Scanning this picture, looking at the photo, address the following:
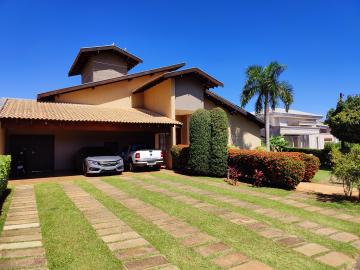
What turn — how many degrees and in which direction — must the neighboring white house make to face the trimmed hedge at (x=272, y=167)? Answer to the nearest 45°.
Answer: approximately 45° to its right

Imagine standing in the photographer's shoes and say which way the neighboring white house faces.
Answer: facing the viewer and to the right of the viewer

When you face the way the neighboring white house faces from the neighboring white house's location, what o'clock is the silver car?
The silver car is roughly at 2 o'clock from the neighboring white house.

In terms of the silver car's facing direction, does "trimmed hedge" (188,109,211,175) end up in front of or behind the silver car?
in front

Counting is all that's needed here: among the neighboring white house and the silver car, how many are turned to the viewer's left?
0

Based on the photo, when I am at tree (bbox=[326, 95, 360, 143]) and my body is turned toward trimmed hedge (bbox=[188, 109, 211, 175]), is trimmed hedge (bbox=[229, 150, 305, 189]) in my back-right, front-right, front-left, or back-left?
front-left

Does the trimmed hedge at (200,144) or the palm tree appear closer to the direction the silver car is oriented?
the trimmed hedge

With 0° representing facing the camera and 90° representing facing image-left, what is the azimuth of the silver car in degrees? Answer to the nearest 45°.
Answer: approximately 315°
